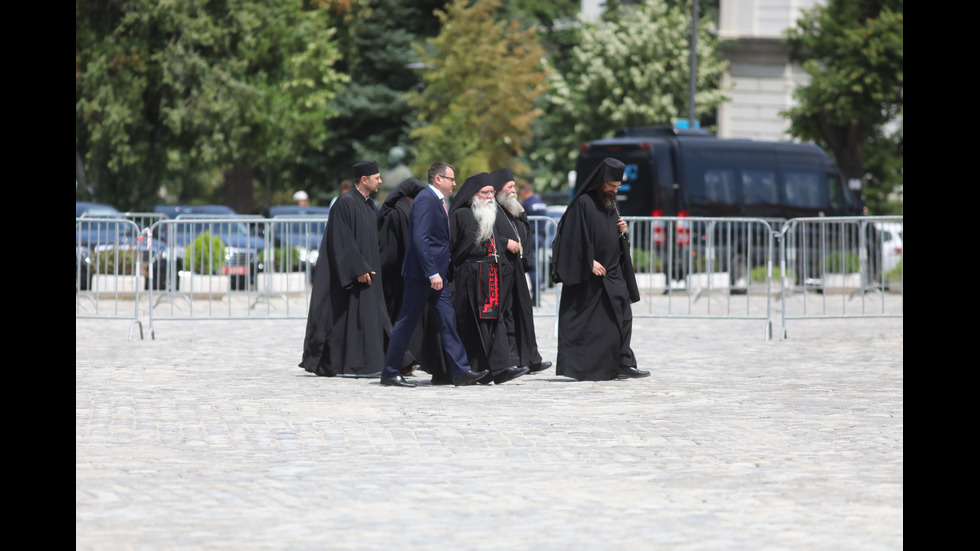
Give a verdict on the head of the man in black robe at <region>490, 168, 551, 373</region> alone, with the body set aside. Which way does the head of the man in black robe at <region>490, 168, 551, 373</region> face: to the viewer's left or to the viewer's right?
to the viewer's right

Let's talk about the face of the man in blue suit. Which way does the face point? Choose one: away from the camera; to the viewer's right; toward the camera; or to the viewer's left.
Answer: to the viewer's right

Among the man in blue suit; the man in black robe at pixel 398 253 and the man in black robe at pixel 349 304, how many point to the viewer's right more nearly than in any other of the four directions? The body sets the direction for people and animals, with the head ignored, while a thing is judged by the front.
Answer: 3

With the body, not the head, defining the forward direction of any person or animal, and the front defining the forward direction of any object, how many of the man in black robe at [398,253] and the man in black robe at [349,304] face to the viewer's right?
2

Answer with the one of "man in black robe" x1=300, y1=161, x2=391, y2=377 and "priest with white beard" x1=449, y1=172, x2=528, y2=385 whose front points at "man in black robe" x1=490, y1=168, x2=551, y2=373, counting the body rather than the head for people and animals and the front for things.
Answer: "man in black robe" x1=300, y1=161, x2=391, y2=377

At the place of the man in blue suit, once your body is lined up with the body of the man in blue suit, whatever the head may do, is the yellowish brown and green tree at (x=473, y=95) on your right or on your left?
on your left

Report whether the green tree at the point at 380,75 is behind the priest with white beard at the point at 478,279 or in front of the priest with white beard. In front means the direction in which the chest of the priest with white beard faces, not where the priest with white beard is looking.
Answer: behind

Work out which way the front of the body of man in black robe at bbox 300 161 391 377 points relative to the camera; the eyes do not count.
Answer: to the viewer's right

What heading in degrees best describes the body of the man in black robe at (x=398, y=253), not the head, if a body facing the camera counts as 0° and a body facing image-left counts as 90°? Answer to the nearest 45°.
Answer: approximately 270°

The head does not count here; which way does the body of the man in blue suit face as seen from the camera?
to the viewer's right

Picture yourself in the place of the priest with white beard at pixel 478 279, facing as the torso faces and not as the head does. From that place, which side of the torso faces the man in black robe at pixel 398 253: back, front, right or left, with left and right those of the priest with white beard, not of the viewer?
back

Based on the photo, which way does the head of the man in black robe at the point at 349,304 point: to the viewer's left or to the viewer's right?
to the viewer's right

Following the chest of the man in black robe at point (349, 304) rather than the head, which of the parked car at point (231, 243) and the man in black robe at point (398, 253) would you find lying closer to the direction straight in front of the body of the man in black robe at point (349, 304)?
the man in black robe

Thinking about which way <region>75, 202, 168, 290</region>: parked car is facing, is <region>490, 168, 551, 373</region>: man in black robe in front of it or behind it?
in front

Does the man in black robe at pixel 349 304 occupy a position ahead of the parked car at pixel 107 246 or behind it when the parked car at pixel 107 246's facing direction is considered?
ahead
